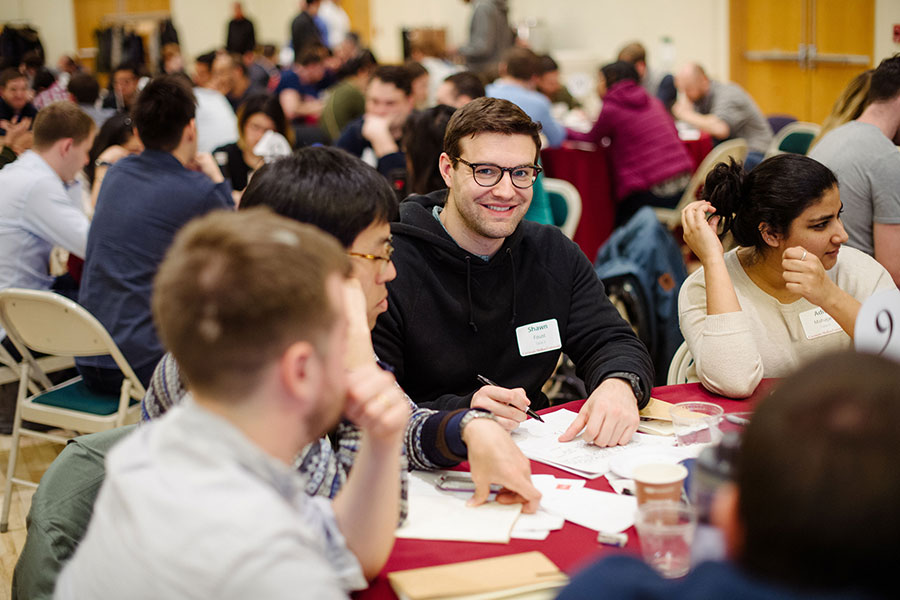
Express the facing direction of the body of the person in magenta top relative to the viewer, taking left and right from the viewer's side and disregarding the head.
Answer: facing away from the viewer and to the left of the viewer

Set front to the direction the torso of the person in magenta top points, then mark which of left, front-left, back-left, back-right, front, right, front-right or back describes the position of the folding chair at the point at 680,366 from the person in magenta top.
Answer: back-left

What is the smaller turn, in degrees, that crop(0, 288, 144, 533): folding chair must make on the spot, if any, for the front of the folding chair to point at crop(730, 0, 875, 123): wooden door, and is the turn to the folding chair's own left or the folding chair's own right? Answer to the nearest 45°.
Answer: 0° — it already faces it

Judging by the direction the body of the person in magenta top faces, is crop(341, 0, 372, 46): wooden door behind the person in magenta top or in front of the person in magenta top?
in front

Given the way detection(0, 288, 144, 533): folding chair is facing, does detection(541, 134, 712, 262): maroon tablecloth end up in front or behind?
in front
